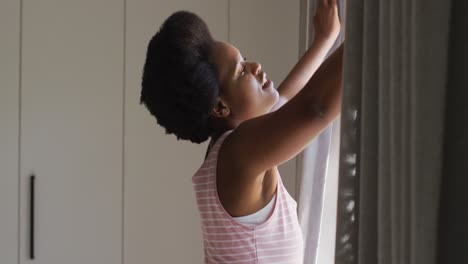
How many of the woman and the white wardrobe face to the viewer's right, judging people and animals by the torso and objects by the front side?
1

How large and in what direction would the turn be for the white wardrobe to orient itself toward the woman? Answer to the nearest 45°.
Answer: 0° — it already faces them

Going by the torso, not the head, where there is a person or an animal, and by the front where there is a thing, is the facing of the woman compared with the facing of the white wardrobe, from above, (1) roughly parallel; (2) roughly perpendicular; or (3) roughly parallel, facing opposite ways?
roughly perpendicular

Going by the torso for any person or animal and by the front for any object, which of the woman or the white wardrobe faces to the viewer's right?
the woman

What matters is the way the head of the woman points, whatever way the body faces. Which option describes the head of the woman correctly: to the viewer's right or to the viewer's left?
to the viewer's right

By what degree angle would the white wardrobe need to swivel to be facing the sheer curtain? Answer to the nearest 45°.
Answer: approximately 45° to its left

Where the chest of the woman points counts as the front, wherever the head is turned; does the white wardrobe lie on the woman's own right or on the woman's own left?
on the woman's own left

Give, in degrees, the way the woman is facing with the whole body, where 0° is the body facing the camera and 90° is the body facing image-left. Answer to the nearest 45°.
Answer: approximately 270°
